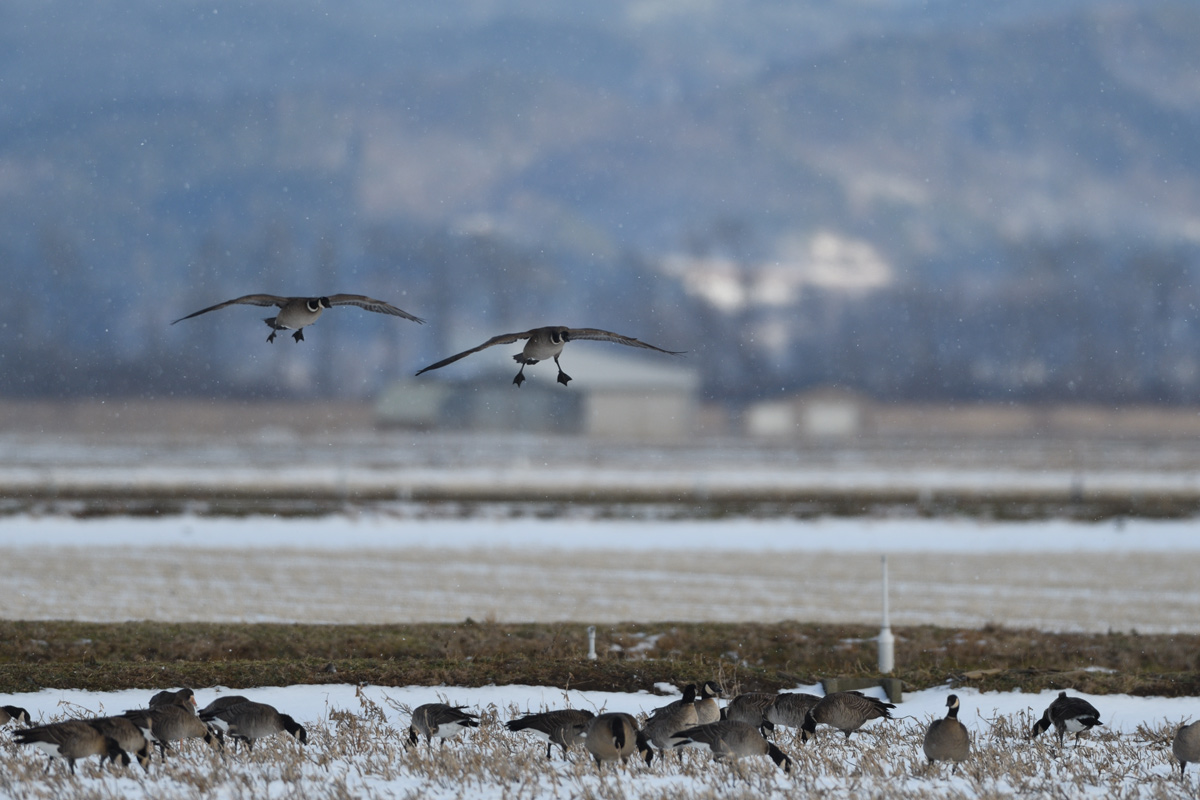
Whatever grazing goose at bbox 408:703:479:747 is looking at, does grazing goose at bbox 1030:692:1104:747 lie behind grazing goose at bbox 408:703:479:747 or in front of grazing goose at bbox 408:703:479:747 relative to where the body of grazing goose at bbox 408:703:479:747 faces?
behind

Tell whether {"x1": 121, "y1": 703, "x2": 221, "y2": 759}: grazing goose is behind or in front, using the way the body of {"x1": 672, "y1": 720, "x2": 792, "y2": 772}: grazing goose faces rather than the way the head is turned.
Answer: behind

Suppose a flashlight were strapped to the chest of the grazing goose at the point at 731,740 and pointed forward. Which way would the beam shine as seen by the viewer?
to the viewer's right

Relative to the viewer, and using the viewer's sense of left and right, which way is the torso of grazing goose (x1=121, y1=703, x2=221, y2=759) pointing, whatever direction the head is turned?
facing to the right of the viewer

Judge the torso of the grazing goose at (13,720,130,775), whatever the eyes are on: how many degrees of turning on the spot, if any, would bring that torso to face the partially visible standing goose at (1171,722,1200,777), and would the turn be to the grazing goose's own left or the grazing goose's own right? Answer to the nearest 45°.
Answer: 0° — it already faces it

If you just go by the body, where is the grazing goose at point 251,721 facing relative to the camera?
to the viewer's right
